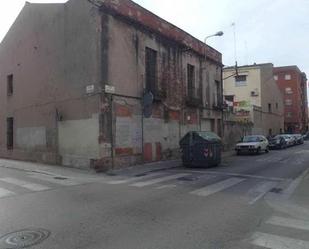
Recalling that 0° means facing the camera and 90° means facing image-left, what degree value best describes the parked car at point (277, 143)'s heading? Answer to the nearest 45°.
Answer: approximately 45°

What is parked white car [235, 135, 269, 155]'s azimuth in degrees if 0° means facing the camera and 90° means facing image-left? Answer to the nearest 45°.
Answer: approximately 45°

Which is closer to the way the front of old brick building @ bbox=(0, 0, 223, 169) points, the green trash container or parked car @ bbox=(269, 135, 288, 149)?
the green trash container

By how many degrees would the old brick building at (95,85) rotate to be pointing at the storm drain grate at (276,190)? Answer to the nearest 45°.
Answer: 0° — it already faces it

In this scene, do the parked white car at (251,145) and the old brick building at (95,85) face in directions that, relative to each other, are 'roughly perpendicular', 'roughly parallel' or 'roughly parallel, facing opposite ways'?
roughly perpendicular

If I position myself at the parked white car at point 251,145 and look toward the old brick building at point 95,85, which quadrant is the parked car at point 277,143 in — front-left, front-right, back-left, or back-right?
back-right

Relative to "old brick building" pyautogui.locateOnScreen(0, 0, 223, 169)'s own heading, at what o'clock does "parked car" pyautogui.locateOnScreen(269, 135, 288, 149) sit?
The parked car is roughly at 9 o'clock from the old brick building.

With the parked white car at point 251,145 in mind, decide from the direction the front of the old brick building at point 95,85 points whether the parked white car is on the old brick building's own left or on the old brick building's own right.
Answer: on the old brick building's own left

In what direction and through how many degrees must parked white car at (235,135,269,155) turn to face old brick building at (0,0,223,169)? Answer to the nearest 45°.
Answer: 0° — it already faces it

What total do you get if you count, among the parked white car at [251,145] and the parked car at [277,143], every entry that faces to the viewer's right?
0

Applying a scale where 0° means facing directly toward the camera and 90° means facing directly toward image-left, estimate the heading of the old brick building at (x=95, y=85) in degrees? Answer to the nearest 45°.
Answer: approximately 315°
